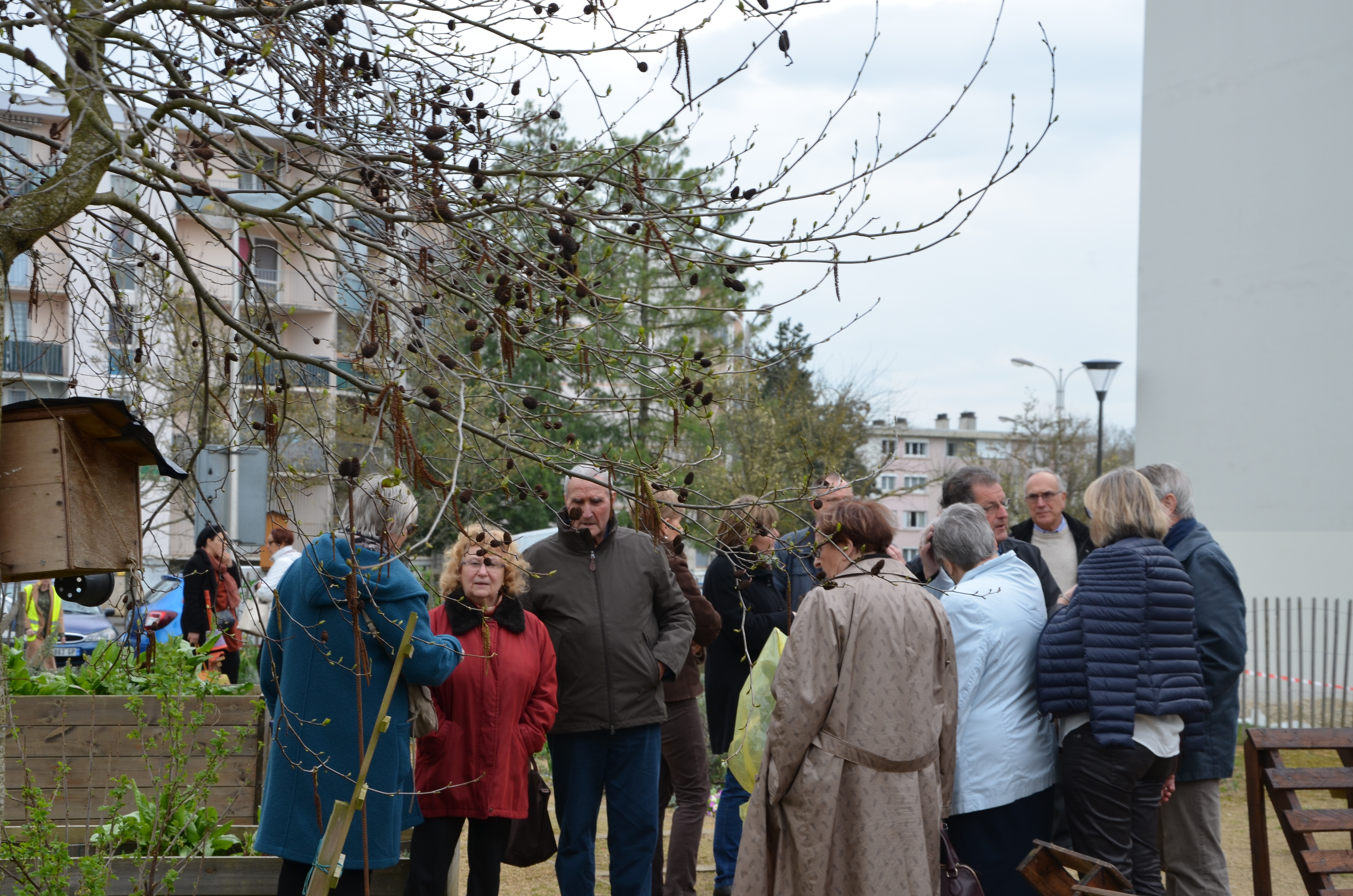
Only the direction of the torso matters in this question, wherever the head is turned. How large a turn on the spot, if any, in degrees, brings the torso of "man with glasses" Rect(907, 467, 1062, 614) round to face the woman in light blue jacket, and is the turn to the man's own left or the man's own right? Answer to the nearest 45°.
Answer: approximately 45° to the man's own right

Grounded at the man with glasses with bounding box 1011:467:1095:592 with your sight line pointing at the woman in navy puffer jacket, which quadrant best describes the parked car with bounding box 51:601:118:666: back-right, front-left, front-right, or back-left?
back-right

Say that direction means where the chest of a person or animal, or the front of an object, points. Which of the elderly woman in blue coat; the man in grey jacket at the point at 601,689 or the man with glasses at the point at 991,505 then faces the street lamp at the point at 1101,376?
the elderly woman in blue coat

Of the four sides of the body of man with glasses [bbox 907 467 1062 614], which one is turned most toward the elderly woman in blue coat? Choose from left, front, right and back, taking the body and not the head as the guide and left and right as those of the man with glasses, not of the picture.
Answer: right

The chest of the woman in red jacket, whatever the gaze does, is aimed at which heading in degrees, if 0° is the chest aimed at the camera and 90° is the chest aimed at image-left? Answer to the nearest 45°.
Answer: approximately 0°

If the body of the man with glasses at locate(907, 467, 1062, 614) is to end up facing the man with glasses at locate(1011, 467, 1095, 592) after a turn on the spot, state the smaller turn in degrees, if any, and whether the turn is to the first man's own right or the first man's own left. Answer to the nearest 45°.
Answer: approximately 90° to the first man's own left

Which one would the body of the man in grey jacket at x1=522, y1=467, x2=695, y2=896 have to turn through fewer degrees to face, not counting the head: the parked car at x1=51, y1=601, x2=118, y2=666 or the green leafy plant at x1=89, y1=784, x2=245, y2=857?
the green leafy plant

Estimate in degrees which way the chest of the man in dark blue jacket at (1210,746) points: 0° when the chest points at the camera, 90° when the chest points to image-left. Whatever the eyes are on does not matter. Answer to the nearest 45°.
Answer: approximately 90°

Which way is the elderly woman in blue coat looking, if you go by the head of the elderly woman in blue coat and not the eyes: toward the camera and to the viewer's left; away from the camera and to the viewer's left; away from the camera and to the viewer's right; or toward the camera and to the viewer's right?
away from the camera and to the viewer's right

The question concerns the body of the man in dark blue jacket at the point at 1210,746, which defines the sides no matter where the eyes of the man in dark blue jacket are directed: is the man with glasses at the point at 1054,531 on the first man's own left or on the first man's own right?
on the first man's own right
